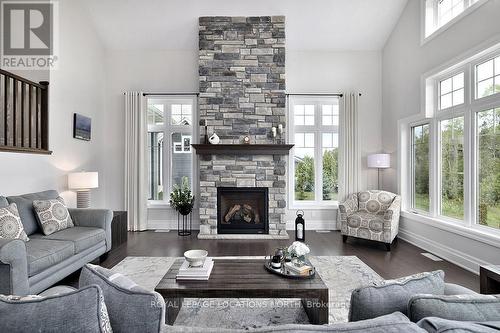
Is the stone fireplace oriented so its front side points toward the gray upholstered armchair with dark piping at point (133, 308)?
yes

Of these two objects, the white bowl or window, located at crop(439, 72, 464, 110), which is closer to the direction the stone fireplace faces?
the white bowl

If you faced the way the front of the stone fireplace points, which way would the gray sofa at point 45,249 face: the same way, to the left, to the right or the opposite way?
to the left

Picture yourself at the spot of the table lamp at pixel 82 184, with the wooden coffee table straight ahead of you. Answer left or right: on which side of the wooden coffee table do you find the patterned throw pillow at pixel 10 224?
right

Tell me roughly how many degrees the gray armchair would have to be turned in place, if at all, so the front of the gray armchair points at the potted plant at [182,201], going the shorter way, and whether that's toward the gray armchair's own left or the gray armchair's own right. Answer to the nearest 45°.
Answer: approximately 45° to the gray armchair's own right

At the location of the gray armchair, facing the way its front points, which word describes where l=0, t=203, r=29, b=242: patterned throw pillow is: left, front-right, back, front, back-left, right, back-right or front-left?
front

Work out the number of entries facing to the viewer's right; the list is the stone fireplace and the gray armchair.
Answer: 0

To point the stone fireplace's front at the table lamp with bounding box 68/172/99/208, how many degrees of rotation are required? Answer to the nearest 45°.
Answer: approximately 90° to its right

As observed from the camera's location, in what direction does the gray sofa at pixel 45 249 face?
facing the viewer and to the right of the viewer

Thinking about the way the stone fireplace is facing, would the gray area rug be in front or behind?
in front

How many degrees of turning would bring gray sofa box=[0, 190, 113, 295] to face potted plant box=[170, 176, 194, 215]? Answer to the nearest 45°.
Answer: approximately 90° to its left

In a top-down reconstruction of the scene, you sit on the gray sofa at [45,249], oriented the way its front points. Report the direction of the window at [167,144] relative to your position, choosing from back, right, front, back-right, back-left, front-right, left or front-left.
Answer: left

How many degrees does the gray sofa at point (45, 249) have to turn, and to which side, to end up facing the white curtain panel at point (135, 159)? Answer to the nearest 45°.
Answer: approximately 90° to its left

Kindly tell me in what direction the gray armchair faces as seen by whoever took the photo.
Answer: facing the viewer and to the left of the viewer

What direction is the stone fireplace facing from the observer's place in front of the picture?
facing the viewer

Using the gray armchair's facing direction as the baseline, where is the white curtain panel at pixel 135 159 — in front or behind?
in front
